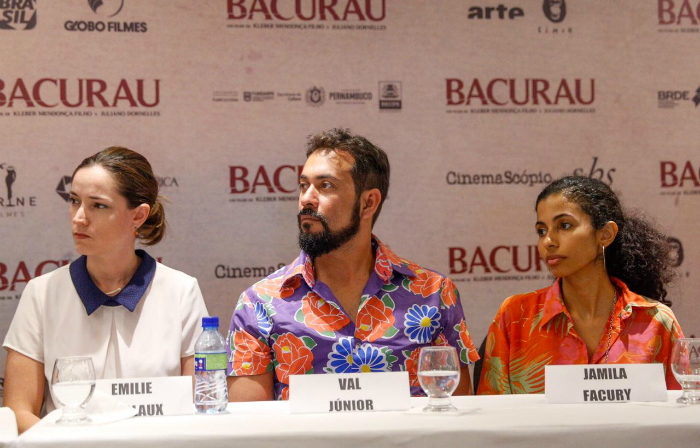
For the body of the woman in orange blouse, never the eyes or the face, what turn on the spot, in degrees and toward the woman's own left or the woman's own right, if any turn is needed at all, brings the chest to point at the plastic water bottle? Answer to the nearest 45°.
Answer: approximately 45° to the woman's own right

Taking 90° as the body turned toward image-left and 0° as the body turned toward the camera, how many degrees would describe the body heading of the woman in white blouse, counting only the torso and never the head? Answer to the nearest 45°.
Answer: approximately 0°

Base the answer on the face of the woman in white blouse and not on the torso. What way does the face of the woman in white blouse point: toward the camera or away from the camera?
toward the camera

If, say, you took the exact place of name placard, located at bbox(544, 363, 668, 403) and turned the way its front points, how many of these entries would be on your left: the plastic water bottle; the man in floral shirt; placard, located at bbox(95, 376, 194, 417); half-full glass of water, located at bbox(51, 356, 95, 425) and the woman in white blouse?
0

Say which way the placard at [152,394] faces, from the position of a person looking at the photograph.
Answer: facing the viewer

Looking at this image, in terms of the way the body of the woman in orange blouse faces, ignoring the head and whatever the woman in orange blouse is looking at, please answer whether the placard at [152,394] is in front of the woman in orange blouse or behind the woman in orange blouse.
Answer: in front

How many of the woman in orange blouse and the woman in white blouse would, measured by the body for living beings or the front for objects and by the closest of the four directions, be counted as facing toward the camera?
2

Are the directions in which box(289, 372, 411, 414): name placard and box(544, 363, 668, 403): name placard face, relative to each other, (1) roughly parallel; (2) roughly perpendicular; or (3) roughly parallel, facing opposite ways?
roughly parallel

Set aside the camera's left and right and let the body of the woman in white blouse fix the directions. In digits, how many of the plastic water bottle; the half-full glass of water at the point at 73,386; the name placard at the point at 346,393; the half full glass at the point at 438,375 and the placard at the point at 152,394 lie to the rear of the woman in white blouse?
0

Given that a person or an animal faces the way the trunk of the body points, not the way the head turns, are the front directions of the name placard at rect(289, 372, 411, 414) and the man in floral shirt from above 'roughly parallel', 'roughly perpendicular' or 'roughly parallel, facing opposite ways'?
roughly parallel

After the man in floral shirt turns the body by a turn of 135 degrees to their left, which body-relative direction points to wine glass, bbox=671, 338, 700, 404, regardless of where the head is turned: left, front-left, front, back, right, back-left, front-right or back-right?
right

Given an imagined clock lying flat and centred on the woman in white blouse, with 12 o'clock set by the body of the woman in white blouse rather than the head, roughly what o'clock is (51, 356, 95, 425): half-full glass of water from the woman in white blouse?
The half-full glass of water is roughly at 12 o'clock from the woman in white blouse.

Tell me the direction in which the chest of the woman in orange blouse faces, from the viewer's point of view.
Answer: toward the camera

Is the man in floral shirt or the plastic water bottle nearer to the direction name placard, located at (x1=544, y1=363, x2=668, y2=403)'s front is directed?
the plastic water bottle

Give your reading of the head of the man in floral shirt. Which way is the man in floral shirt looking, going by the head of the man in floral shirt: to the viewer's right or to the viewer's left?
to the viewer's left

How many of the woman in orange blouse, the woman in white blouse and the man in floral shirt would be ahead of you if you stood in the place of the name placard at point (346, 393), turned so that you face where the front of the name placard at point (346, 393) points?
0

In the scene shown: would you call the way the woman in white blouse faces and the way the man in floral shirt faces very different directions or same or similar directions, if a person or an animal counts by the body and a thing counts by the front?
same or similar directions

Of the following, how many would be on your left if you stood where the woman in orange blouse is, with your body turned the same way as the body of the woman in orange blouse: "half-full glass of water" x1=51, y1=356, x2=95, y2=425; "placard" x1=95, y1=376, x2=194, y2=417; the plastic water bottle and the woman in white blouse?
0

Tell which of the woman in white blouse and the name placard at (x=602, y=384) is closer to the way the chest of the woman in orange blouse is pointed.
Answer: the name placard
